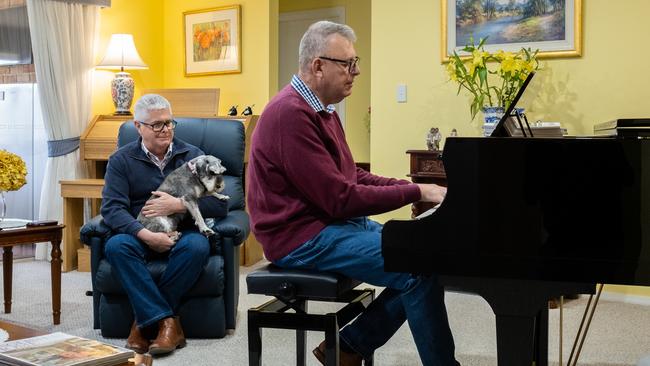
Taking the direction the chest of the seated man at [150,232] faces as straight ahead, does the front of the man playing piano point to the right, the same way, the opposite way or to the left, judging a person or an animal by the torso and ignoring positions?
to the left

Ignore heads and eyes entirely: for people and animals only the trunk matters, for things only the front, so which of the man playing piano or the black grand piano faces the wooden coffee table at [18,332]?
the black grand piano

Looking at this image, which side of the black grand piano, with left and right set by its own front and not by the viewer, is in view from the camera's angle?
left

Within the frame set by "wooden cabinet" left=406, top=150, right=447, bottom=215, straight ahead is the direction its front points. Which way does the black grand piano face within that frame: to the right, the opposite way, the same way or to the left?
to the right

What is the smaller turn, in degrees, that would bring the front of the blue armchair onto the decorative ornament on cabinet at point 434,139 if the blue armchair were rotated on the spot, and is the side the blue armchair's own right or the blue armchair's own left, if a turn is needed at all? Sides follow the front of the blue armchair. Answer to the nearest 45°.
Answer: approximately 135° to the blue armchair's own left

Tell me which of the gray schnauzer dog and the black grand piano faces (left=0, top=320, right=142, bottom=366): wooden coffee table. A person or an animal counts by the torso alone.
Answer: the black grand piano

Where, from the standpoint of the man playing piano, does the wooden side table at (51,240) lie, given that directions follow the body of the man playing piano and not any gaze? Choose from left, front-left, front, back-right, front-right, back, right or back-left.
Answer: back-left

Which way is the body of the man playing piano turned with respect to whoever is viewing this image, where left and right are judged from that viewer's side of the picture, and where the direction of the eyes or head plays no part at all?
facing to the right of the viewer

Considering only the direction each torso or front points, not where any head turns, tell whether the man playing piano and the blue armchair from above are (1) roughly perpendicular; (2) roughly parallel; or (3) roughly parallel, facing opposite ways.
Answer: roughly perpendicular

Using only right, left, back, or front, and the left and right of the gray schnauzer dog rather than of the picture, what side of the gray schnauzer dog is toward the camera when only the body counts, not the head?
right
